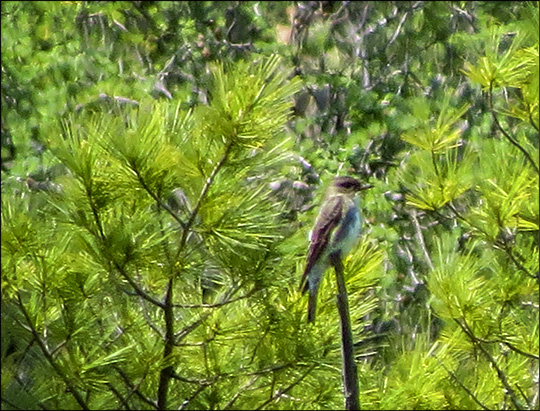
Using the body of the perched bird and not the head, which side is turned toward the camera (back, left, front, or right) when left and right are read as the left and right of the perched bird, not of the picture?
right

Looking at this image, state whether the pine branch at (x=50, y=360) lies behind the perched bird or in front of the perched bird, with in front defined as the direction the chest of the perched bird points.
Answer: behind

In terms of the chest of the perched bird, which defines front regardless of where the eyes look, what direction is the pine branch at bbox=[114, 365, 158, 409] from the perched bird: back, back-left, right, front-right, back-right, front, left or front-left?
back-right

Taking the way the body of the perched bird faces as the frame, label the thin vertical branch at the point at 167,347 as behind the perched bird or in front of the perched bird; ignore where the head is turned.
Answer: behind
